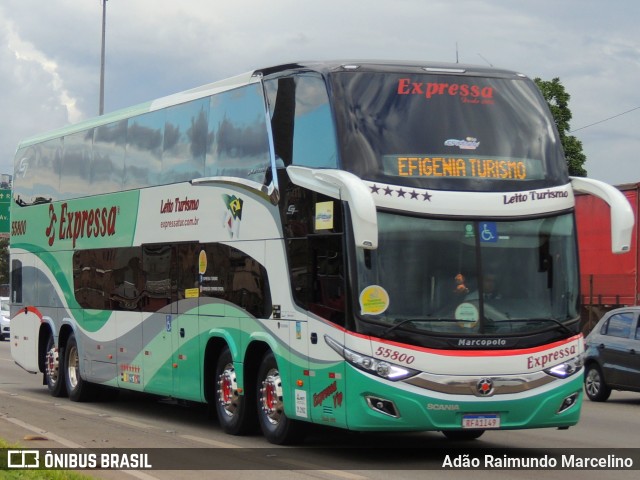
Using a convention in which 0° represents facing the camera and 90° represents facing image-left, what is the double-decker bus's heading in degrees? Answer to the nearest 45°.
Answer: approximately 315°

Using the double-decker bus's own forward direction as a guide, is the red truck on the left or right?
on its left

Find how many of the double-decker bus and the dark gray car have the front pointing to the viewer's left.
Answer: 0

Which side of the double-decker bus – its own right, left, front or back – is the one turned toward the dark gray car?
left
